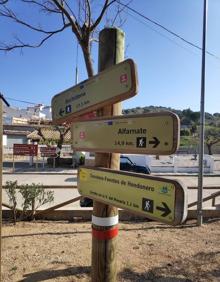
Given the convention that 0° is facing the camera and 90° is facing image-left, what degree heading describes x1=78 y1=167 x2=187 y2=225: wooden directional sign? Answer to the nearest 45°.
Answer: approximately 45°

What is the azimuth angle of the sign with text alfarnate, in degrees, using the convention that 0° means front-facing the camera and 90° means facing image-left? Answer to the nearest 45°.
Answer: approximately 45°
